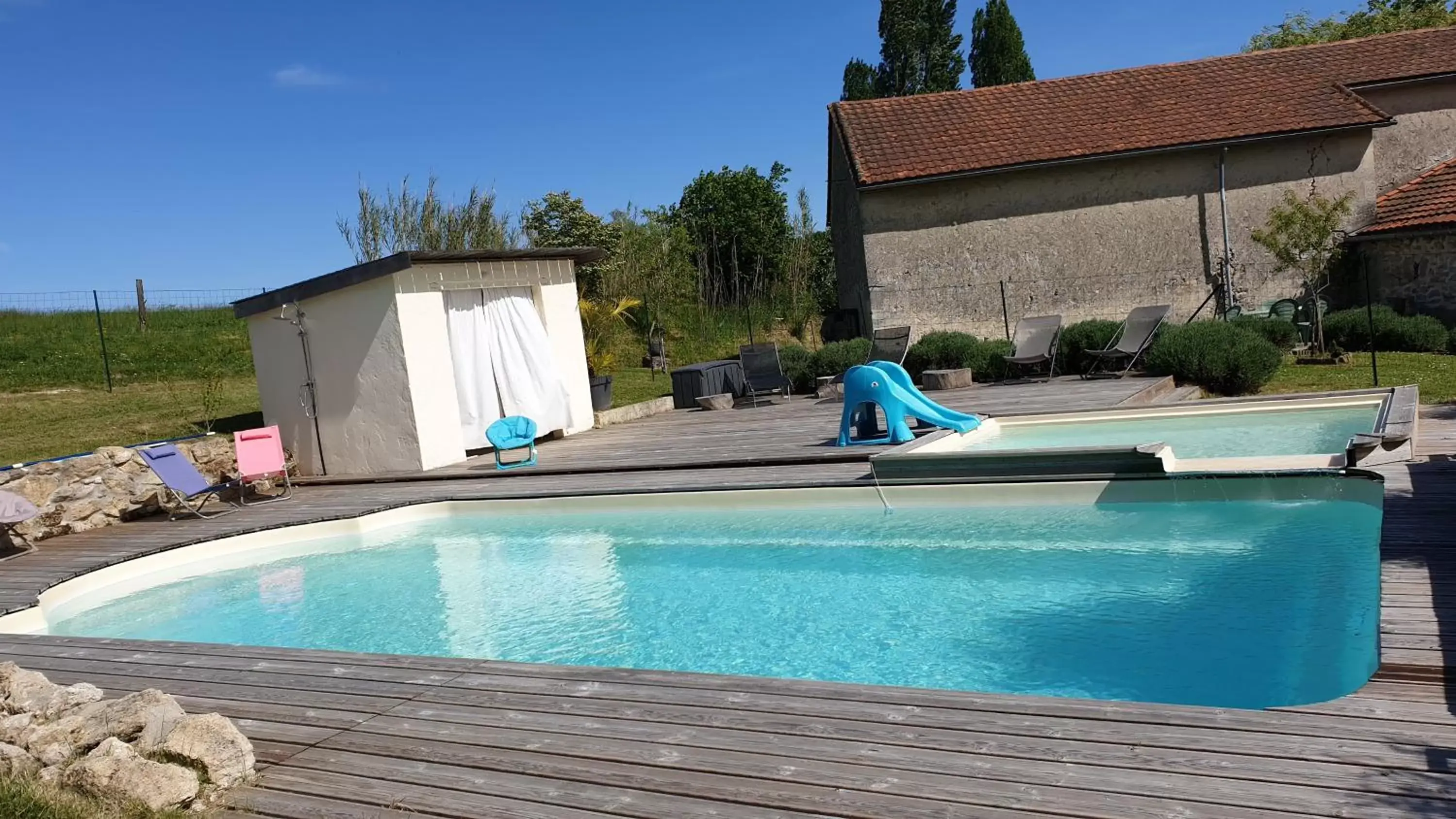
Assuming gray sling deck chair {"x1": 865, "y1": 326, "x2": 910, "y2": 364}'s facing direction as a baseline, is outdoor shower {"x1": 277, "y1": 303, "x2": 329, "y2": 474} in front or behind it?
in front

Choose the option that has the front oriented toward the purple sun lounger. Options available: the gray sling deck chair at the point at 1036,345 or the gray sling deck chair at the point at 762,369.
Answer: the gray sling deck chair at the point at 1036,345

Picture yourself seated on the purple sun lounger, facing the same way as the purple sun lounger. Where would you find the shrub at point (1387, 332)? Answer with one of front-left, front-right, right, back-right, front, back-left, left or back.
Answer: front-left

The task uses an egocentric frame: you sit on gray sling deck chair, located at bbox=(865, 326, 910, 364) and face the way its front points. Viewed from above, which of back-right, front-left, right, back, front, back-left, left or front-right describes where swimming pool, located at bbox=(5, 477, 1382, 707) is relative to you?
front-left

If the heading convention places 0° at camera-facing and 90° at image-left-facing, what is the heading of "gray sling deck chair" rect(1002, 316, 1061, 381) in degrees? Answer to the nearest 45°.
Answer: approximately 45°

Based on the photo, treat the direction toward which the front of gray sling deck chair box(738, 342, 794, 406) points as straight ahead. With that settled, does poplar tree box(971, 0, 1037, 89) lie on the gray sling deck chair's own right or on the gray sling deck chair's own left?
on the gray sling deck chair's own left

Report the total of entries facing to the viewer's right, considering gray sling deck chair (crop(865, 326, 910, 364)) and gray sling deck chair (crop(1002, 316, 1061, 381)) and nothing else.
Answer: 0

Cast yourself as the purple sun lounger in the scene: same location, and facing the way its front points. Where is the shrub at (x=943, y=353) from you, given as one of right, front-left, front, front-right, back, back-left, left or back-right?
front-left

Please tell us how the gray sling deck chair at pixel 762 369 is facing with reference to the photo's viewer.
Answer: facing the viewer and to the right of the viewer

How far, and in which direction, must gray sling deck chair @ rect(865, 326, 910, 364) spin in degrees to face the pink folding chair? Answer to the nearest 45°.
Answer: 0° — it already faces it

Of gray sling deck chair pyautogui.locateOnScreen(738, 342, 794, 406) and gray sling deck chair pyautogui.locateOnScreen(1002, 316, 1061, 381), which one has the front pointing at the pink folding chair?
gray sling deck chair pyautogui.locateOnScreen(1002, 316, 1061, 381)
